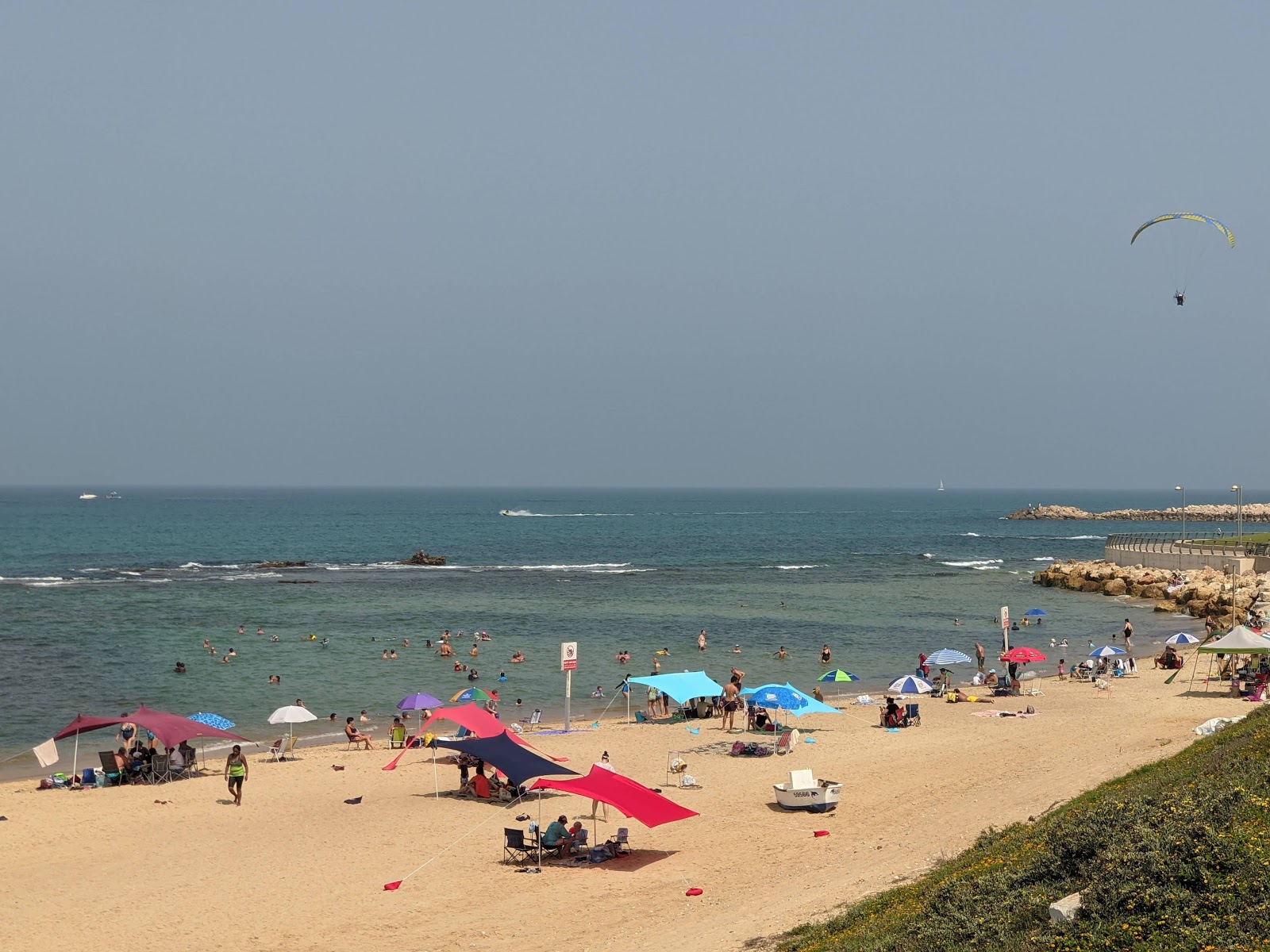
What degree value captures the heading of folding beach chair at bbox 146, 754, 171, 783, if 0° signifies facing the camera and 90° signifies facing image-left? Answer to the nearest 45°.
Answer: approximately 180°

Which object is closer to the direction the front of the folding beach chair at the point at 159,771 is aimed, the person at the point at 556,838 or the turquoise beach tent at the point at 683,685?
the turquoise beach tent

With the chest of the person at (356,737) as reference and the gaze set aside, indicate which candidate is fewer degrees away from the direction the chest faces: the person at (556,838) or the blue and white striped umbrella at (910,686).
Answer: the blue and white striped umbrella

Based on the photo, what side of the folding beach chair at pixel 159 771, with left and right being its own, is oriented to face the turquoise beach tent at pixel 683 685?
right

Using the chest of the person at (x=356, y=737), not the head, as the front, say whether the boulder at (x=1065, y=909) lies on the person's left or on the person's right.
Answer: on the person's right

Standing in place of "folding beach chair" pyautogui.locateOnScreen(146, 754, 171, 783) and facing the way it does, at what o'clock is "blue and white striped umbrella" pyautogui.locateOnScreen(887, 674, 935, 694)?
The blue and white striped umbrella is roughly at 3 o'clock from the folding beach chair.

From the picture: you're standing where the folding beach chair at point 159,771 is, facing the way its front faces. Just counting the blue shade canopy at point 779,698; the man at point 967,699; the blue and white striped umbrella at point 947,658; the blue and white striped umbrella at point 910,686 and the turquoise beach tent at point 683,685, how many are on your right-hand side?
5

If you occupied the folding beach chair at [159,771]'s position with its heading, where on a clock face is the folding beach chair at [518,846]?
the folding beach chair at [518,846] is roughly at 5 o'clock from the folding beach chair at [159,771].
